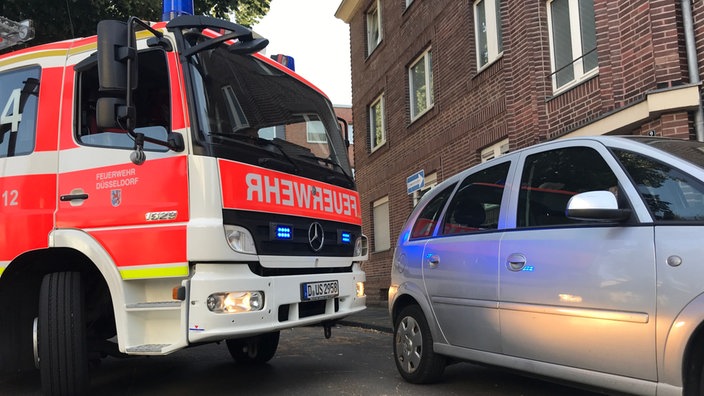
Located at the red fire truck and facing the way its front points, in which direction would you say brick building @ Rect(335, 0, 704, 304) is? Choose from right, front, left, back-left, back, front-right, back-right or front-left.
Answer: left

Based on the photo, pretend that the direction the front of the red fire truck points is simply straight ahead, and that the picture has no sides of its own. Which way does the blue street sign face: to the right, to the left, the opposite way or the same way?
to the right

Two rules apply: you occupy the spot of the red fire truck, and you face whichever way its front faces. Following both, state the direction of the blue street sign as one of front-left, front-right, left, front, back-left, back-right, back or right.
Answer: left

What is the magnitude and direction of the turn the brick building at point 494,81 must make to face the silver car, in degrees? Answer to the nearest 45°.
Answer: approximately 45° to its left

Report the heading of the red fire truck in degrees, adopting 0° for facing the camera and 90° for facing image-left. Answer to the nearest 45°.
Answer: approximately 315°

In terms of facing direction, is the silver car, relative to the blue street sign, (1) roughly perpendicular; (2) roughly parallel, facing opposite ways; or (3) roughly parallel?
roughly perpendicular

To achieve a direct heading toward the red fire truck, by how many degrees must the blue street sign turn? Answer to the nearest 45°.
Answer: approximately 45° to its left

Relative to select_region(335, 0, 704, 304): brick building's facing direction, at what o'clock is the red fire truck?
The red fire truck is roughly at 11 o'clock from the brick building.

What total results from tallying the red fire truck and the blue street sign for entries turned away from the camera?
0

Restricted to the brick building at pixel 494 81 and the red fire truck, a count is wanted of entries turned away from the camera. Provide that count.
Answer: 0

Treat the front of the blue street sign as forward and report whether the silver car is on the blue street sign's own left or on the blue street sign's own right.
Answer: on the blue street sign's own left
